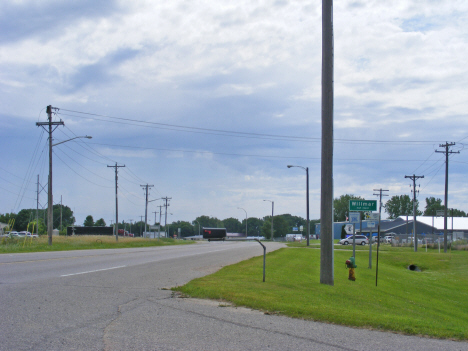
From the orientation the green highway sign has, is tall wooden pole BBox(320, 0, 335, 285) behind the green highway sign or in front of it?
in front

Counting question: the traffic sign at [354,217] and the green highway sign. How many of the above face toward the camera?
2

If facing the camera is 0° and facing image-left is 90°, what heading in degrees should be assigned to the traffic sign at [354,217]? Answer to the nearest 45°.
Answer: approximately 0°
